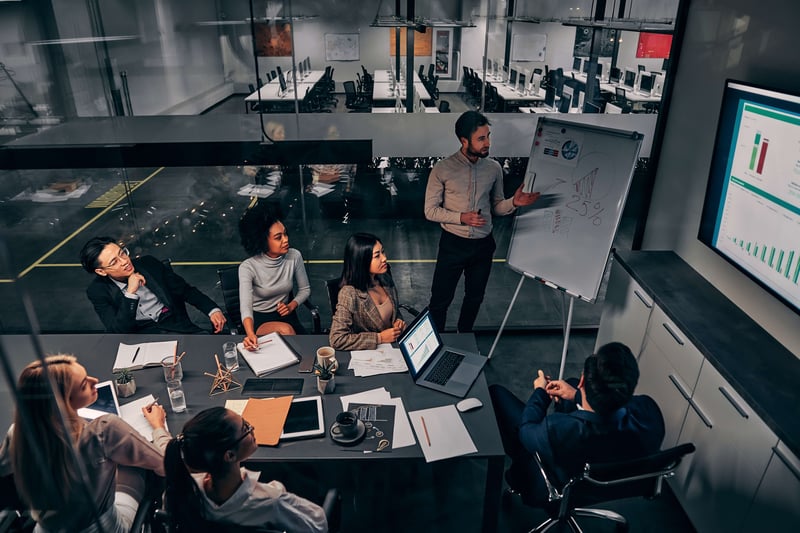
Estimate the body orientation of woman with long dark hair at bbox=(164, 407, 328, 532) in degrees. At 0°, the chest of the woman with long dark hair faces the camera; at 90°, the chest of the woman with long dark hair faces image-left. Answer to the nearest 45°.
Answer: approximately 225°

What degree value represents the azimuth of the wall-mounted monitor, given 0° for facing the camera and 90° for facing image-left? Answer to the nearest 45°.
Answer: approximately 45°

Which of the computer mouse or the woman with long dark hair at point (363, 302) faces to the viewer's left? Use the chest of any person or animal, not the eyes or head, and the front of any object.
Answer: the computer mouse

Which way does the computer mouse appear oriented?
to the viewer's left

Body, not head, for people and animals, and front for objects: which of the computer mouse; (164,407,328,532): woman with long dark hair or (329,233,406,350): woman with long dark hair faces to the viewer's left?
the computer mouse

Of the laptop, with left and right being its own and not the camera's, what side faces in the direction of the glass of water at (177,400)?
right

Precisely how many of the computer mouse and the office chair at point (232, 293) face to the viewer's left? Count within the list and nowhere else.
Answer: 1

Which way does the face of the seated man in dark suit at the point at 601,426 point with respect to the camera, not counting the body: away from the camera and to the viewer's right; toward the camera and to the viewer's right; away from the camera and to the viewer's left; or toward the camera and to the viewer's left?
away from the camera and to the viewer's left

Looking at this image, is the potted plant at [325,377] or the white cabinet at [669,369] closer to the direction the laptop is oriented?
the white cabinet
